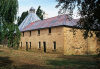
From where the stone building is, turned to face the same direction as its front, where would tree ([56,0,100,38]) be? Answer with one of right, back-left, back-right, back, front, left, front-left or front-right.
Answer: front-left
